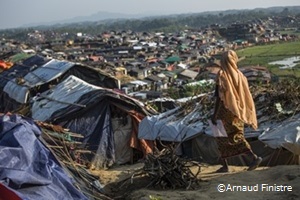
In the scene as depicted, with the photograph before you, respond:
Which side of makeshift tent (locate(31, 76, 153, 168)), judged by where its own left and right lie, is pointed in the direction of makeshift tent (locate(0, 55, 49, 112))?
back

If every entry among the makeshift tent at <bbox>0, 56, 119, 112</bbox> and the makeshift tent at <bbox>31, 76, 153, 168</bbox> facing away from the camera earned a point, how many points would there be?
0

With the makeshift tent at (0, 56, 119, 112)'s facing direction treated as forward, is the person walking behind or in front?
in front

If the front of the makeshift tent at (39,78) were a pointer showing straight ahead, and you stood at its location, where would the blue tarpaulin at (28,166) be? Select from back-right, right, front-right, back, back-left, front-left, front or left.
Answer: front-right

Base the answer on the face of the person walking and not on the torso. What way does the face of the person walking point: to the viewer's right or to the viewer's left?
to the viewer's left

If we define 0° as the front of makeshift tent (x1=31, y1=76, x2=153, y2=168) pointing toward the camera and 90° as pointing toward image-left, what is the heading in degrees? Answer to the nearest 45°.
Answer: approximately 315°

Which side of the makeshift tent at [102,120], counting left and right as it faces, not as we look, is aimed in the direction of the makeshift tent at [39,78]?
back
